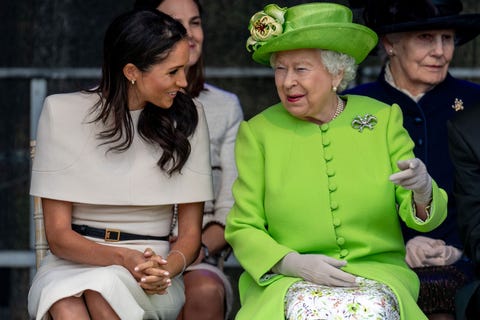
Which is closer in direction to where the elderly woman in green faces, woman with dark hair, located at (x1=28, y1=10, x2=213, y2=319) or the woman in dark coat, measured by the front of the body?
the woman with dark hair

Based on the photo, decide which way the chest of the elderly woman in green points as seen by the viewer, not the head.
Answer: toward the camera

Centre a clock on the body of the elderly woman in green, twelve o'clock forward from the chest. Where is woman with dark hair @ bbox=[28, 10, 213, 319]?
The woman with dark hair is roughly at 3 o'clock from the elderly woman in green.

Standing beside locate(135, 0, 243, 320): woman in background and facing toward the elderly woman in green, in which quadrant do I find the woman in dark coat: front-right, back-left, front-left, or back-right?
front-left

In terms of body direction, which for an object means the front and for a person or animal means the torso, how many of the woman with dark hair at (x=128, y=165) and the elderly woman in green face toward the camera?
2

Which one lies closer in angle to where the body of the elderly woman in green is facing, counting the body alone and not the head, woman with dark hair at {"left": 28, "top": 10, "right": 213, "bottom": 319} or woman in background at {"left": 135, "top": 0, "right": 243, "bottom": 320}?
the woman with dark hair

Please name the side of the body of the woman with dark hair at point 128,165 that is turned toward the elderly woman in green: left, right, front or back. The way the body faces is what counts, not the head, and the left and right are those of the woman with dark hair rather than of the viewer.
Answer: left

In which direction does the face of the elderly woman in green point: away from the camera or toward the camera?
toward the camera

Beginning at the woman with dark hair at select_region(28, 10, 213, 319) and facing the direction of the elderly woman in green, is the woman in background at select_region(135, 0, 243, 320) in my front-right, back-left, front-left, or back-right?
front-left

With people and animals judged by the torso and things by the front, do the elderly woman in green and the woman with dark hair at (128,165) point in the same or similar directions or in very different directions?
same or similar directions

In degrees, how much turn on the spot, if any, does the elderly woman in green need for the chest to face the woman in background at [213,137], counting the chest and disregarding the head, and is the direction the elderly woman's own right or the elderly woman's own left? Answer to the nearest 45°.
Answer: approximately 135° to the elderly woman's own right
